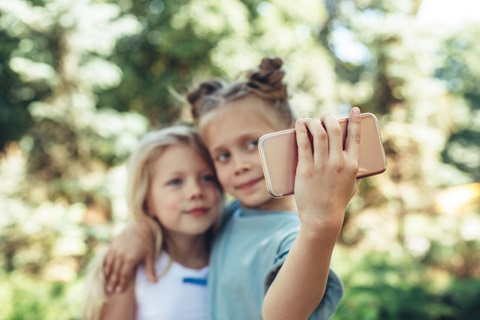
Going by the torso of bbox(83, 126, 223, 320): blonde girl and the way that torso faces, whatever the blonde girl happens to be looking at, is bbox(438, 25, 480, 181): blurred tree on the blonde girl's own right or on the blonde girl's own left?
on the blonde girl's own left

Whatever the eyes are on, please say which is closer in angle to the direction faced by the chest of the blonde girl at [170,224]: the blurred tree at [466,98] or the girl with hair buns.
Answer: the girl with hair buns

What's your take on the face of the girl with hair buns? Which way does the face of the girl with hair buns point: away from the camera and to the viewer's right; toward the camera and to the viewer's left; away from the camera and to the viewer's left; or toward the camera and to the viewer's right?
toward the camera and to the viewer's right

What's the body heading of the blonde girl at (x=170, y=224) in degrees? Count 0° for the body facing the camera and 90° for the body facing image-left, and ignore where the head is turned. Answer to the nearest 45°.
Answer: approximately 315°
